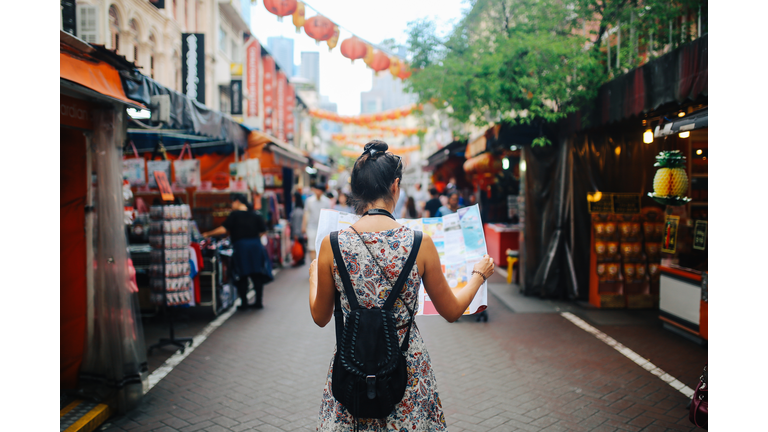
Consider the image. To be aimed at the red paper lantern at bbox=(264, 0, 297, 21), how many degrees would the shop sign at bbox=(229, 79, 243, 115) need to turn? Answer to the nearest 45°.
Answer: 0° — it already faces it

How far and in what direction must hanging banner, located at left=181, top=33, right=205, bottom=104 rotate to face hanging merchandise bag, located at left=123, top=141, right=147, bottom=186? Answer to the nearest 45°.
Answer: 0° — it already faces it

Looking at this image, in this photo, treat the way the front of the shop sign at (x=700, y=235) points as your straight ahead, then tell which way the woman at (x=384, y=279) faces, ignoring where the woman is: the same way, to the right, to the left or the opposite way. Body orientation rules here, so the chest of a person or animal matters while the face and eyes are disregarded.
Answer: to the right

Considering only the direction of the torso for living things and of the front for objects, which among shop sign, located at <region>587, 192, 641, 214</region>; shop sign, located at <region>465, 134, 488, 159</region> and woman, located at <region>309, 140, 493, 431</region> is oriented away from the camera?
the woman

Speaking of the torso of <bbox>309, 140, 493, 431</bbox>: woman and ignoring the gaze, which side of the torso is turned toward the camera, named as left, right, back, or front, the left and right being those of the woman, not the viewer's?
back

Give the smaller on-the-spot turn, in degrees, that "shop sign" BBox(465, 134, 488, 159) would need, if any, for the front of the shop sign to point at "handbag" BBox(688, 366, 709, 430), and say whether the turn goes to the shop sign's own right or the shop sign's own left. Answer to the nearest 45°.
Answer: approximately 45° to the shop sign's own left

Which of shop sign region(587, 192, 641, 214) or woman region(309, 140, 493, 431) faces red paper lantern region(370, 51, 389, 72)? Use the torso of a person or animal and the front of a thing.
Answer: the woman

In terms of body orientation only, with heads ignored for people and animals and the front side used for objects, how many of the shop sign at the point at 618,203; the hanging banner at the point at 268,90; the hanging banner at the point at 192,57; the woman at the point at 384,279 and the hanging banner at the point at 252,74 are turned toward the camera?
4

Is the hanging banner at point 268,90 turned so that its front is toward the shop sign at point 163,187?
yes
